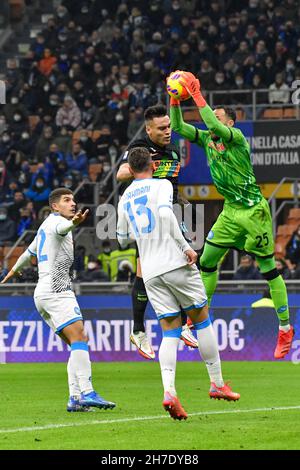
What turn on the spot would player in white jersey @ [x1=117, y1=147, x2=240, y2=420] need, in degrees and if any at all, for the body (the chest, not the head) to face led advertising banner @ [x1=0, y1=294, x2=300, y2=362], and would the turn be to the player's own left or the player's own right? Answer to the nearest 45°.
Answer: approximately 45° to the player's own left

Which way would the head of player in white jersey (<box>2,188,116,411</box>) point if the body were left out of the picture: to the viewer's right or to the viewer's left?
to the viewer's right

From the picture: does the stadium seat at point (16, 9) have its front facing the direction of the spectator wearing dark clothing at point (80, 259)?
yes

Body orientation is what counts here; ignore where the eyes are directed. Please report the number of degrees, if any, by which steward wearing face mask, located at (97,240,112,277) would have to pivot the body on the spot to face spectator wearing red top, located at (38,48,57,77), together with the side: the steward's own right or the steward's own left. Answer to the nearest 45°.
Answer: approximately 180°

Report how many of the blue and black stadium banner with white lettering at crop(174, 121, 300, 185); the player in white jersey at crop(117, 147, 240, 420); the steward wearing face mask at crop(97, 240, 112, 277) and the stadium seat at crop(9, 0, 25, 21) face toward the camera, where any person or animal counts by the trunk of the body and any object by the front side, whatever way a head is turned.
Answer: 3

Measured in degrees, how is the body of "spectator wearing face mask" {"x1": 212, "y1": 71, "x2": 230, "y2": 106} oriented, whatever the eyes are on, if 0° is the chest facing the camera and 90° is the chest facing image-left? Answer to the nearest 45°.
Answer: approximately 0°

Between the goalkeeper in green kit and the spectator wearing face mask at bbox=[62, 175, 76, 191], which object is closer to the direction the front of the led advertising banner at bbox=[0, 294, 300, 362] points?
the goalkeeper in green kit

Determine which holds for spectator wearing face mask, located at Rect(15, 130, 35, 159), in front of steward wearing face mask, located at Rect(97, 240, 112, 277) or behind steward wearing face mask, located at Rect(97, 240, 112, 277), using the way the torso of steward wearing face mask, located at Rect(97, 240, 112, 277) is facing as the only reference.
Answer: behind

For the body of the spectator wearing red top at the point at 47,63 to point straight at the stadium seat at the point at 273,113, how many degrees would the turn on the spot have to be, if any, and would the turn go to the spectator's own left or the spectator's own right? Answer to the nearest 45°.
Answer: approximately 45° to the spectator's own left

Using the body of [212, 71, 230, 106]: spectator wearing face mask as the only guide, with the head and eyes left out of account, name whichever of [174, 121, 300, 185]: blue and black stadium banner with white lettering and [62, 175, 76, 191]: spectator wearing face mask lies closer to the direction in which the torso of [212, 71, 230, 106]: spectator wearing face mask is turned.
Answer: the blue and black stadium banner with white lettering
